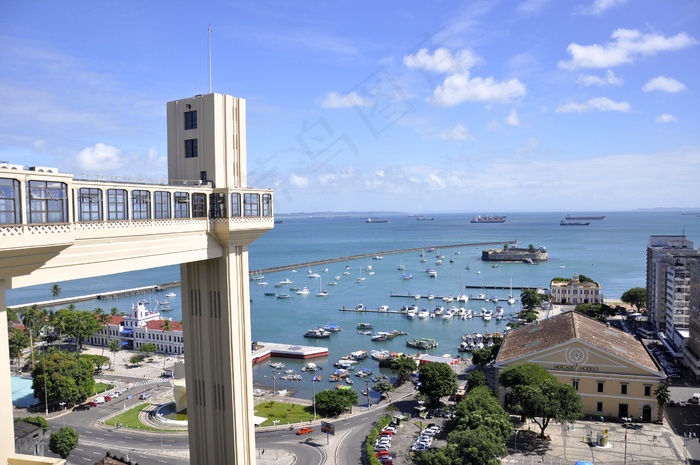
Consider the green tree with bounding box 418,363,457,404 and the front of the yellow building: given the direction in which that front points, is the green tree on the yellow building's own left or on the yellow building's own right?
on the yellow building's own right

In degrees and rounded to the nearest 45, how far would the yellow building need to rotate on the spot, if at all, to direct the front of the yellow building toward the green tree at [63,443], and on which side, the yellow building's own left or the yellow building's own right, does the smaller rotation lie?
approximately 45° to the yellow building's own right

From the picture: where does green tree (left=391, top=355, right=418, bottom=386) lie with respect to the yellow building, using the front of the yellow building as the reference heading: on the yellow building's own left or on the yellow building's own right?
on the yellow building's own right

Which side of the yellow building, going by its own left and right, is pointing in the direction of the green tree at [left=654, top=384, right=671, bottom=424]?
left

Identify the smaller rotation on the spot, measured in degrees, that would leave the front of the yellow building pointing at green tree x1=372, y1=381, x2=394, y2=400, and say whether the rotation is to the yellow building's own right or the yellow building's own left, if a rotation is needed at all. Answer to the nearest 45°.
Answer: approximately 90° to the yellow building's own right

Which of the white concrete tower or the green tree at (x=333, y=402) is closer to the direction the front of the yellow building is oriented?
the white concrete tower

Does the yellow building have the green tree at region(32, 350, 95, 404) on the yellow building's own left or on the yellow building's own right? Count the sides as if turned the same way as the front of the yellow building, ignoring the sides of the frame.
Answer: on the yellow building's own right

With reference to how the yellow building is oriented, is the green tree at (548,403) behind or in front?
in front

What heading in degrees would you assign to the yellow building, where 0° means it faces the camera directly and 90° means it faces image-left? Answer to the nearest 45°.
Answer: approximately 0°

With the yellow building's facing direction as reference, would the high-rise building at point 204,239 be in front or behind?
in front

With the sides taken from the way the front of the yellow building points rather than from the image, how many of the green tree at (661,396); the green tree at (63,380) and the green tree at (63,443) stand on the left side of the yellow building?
1
